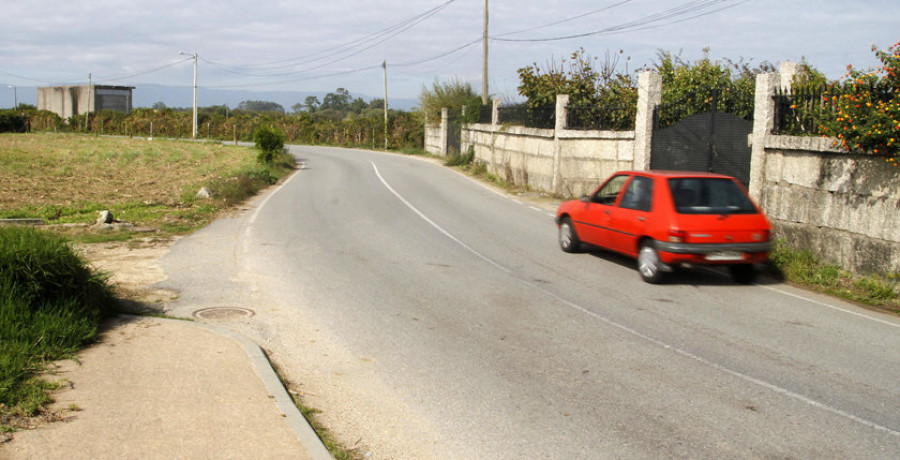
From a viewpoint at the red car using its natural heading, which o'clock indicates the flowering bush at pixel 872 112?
The flowering bush is roughly at 4 o'clock from the red car.

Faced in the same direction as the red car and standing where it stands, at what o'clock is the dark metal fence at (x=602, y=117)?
The dark metal fence is roughly at 1 o'clock from the red car.

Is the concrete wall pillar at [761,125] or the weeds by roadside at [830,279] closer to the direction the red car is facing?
the concrete wall pillar

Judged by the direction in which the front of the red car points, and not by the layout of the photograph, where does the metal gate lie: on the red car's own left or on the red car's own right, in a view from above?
on the red car's own right

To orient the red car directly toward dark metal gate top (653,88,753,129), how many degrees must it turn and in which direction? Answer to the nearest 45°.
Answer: approximately 45° to its right

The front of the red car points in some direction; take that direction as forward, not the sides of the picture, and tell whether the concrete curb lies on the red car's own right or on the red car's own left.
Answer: on the red car's own left

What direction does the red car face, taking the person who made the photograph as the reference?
facing away from the viewer and to the left of the viewer

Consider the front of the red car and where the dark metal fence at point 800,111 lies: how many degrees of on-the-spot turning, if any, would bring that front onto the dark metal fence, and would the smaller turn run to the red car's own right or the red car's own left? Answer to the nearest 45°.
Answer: approximately 90° to the red car's own right

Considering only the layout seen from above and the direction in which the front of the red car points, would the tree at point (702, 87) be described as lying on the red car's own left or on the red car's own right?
on the red car's own right

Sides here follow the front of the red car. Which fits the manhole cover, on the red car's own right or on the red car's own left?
on the red car's own left

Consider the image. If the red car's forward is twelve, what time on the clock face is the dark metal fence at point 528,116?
The dark metal fence is roughly at 1 o'clock from the red car.

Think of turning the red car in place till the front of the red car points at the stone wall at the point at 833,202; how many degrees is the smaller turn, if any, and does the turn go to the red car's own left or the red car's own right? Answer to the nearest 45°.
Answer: approximately 90° to the red car's own right
